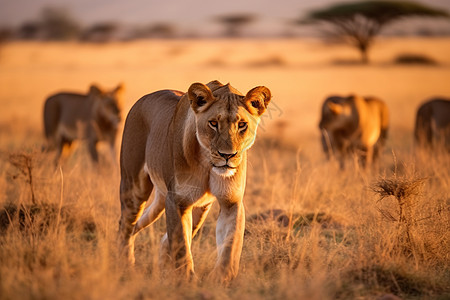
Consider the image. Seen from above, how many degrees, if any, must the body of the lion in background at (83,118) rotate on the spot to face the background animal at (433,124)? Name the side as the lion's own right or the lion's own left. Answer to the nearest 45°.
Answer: approximately 45° to the lion's own left

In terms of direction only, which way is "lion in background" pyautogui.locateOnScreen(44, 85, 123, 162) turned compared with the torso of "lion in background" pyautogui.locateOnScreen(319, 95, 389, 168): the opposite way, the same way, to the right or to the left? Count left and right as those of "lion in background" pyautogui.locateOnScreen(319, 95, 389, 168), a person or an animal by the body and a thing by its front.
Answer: to the left

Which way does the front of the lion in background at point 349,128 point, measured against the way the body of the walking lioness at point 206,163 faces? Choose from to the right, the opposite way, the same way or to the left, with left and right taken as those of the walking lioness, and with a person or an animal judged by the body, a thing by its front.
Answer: to the right

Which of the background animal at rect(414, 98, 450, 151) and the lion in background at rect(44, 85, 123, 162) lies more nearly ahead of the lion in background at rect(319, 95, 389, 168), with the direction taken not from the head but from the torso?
the lion in background

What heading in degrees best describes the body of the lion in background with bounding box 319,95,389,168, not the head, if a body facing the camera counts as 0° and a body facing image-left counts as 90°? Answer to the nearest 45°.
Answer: approximately 45°

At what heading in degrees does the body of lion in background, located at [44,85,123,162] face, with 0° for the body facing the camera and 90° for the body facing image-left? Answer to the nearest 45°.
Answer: approximately 315°

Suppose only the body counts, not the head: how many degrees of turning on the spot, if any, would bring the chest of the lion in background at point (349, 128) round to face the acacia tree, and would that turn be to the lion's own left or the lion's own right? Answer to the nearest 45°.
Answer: approximately 135° to the lion's own right

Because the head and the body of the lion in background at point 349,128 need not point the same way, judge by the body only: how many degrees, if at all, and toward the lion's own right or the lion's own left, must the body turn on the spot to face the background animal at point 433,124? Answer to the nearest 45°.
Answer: approximately 180°

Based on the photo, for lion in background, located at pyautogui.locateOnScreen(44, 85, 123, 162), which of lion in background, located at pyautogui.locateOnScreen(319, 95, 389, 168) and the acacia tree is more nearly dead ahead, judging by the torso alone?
the lion in background
